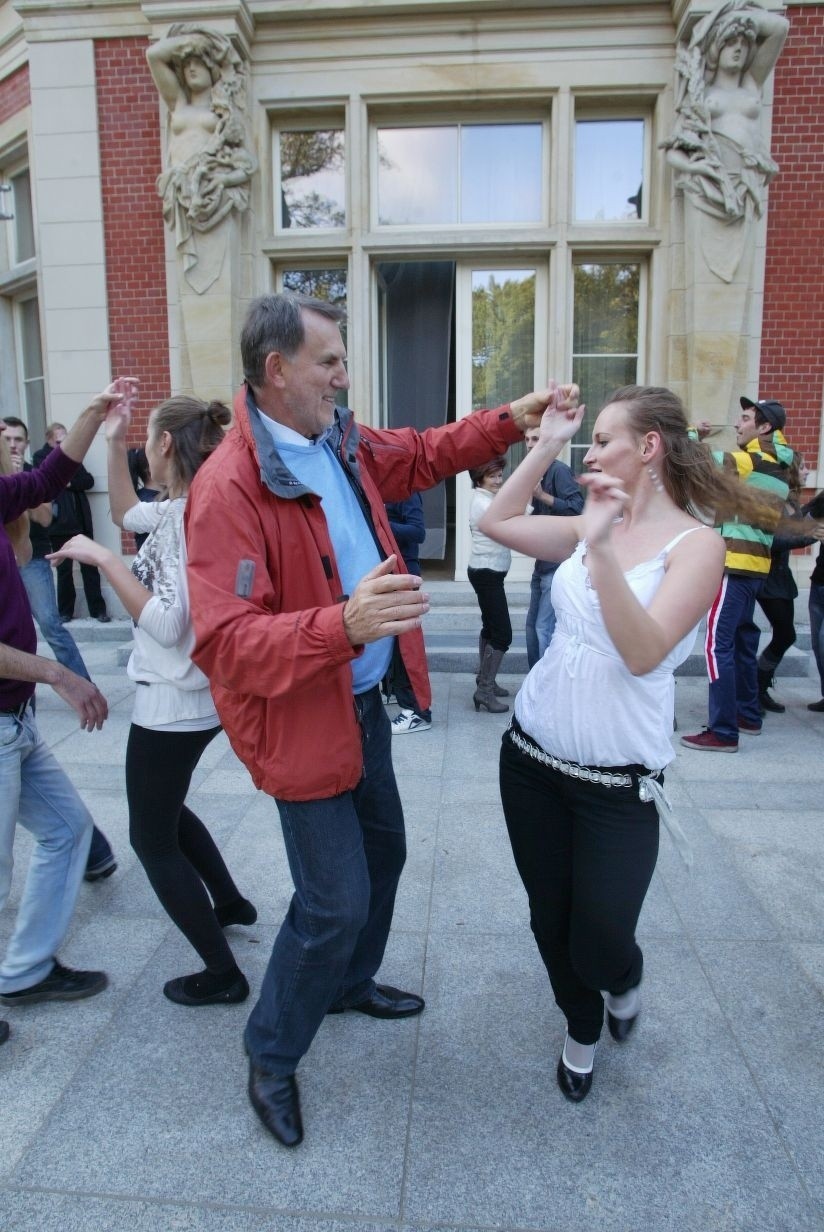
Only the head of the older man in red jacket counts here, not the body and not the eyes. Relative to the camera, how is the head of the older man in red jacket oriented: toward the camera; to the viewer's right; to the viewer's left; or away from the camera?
to the viewer's right

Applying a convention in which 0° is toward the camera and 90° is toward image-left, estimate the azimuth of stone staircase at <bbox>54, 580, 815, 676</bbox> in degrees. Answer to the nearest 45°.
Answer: approximately 0°

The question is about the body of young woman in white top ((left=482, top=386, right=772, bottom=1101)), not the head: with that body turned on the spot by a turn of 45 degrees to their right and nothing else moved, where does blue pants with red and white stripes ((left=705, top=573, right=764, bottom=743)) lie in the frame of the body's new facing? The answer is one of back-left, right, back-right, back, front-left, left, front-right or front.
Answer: right

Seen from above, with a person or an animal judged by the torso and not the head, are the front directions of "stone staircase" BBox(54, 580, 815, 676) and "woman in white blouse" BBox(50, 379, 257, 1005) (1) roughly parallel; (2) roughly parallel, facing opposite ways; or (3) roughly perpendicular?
roughly perpendicular
